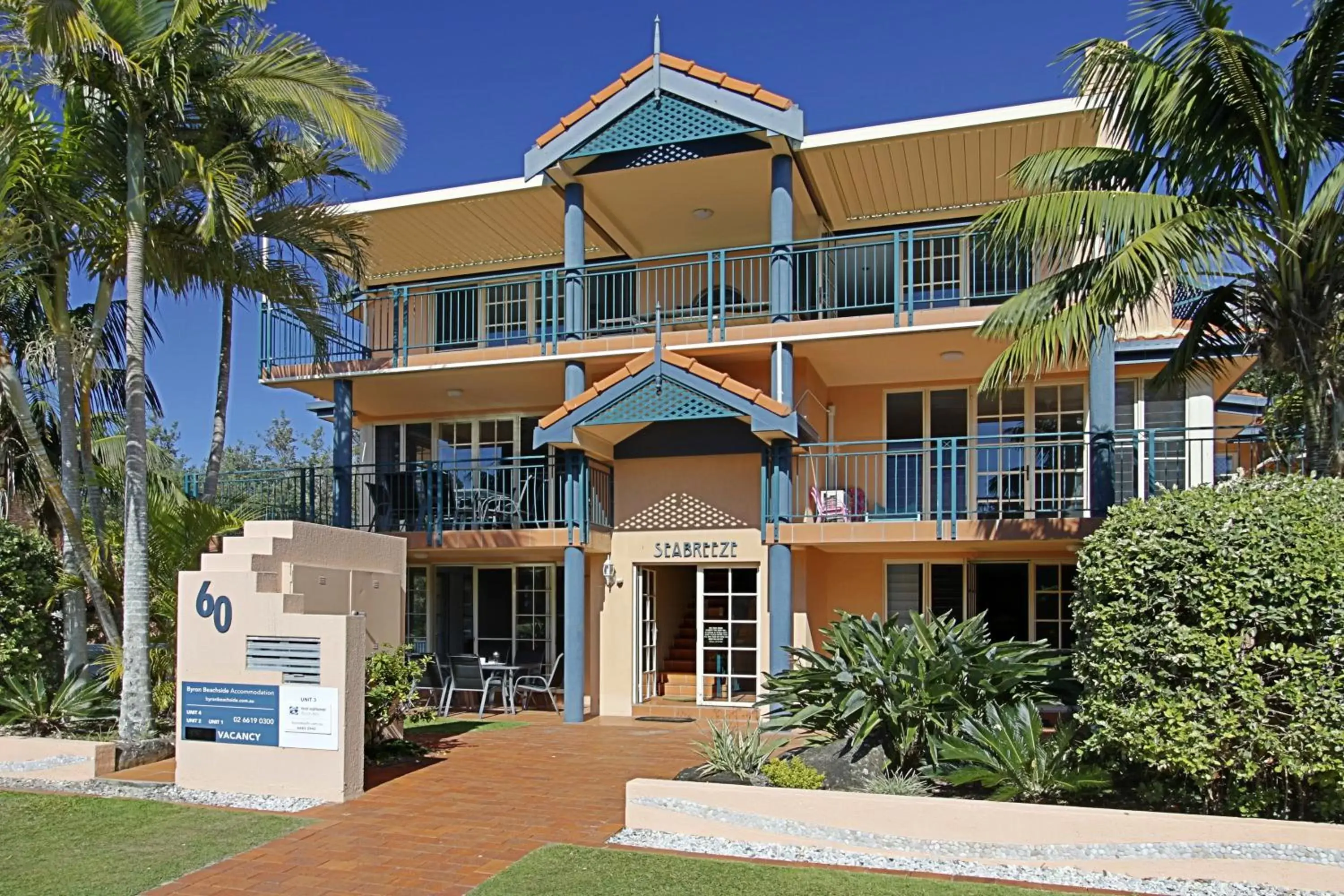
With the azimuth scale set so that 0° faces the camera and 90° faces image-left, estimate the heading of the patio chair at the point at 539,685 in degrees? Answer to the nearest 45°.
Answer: approximately 90°

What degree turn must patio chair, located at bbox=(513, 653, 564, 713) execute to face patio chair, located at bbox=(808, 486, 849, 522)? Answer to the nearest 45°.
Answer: approximately 135° to its left

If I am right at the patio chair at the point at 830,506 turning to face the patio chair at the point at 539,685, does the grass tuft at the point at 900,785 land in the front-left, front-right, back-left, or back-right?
back-left

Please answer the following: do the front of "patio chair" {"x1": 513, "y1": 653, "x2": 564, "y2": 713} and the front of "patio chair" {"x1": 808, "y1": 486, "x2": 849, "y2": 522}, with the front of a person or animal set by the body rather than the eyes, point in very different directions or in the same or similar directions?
very different directions

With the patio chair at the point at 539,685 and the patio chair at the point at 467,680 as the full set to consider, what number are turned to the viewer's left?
1

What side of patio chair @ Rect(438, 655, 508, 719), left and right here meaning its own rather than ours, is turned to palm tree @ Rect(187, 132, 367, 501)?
left
